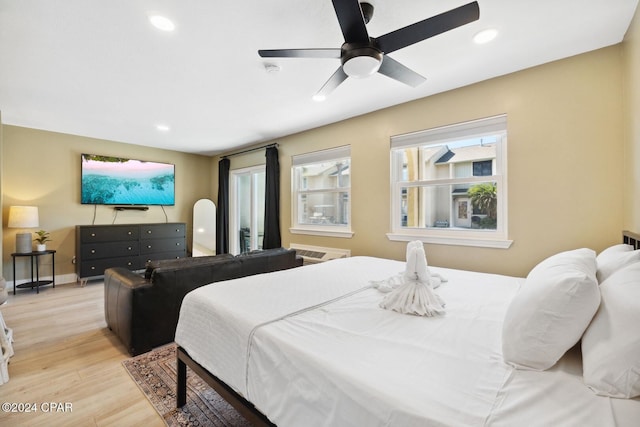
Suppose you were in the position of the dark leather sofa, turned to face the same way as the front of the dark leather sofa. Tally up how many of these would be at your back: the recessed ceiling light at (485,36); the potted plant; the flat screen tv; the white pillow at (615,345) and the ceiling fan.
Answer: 3

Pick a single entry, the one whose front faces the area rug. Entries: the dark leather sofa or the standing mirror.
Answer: the standing mirror

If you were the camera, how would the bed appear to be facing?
facing away from the viewer and to the left of the viewer

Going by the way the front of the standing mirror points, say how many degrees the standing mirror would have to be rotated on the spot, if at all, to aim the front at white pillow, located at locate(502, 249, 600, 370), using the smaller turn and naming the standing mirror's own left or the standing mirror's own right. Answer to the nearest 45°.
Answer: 0° — it already faces it

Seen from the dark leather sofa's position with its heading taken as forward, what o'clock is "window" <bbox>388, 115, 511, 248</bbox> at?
The window is roughly at 5 o'clock from the dark leather sofa.

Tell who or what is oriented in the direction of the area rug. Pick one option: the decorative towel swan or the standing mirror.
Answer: the standing mirror

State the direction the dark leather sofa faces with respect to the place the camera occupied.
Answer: facing away from the viewer and to the left of the viewer

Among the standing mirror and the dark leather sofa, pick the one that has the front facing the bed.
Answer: the standing mirror

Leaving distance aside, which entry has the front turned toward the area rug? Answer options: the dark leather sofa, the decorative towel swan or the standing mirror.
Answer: the standing mirror

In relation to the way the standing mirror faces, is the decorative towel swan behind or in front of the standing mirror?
in front
